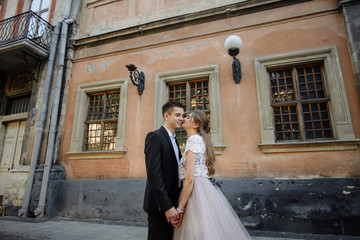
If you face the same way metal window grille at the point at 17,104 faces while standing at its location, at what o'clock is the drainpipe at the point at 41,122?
The drainpipe is roughly at 10 o'clock from the metal window grille.

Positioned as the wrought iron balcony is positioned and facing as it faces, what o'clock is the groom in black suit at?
The groom in black suit is roughly at 10 o'clock from the wrought iron balcony.

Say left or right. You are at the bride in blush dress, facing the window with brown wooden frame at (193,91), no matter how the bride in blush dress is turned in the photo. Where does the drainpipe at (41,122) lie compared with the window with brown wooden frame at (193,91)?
left

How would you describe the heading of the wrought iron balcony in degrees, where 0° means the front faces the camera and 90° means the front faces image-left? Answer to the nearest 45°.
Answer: approximately 45°

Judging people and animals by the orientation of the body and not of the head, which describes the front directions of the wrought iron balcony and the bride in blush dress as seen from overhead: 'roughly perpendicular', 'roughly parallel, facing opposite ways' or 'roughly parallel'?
roughly perpendicular

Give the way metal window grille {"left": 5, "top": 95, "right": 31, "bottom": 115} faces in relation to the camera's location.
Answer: facing the viewer and to the left of the viewer

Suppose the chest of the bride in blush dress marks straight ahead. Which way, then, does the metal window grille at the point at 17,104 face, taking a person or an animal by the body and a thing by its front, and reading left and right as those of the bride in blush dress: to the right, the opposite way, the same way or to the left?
to the left

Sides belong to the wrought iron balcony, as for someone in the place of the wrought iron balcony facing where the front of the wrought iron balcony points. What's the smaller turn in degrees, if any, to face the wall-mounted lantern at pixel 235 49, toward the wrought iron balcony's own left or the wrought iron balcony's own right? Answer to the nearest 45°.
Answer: approximately 90° to the wrought iron balcony's own left

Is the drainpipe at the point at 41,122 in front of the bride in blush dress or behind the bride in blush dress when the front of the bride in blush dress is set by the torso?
in front

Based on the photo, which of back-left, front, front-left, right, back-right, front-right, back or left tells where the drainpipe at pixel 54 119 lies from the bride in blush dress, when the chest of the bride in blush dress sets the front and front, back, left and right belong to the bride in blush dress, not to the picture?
front-right

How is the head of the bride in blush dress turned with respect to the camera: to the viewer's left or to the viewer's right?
to the viewer's left

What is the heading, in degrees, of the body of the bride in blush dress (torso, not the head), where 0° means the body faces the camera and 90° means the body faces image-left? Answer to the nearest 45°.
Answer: approximately 90°
